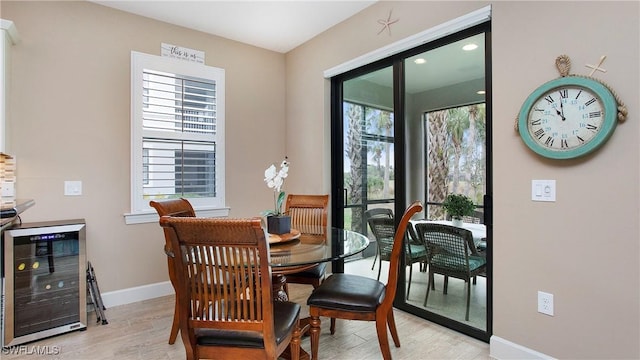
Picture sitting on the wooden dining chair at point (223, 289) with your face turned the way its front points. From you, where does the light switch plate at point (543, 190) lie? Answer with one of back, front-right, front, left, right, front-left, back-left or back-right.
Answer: front-right

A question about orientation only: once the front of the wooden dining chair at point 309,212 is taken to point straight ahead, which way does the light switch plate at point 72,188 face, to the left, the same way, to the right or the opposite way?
to the left

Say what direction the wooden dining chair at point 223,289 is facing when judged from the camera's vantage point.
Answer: facing away from the viewer and to the right of the viewer

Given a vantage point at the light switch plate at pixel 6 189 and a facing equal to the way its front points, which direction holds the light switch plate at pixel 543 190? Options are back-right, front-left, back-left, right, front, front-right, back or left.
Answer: front-left

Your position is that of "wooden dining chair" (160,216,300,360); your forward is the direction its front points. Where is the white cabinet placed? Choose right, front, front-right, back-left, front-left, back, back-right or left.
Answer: left

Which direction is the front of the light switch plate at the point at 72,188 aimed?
toward the camera

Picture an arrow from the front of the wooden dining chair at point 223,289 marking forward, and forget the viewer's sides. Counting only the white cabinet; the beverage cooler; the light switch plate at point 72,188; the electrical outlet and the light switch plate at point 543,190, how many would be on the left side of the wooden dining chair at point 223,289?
3

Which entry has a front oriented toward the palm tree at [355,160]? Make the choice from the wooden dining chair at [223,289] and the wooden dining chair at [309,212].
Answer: the wooden dining chair at [223,289]

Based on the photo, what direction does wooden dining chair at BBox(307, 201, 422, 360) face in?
to the viewer's left

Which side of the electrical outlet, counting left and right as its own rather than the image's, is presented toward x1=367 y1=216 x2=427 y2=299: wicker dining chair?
right

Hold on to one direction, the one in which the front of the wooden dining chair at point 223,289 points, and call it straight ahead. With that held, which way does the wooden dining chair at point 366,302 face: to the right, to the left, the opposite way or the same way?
to the left

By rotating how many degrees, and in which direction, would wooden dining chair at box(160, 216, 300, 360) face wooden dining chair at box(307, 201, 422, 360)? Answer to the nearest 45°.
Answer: approximately 45° to its right

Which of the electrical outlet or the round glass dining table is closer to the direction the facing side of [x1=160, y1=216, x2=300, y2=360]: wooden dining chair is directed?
the round glass dining table

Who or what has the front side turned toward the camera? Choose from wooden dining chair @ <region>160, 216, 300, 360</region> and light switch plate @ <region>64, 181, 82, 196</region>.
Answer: the light switch plate
